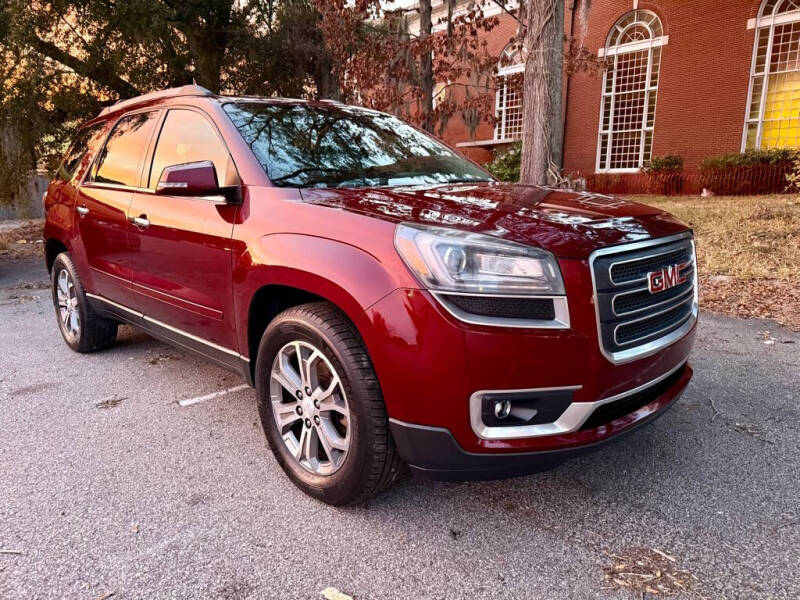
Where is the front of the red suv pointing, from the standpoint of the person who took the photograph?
facing the viewer and to the right of the viewer

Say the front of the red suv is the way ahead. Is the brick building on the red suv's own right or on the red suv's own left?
on the red suv's own left

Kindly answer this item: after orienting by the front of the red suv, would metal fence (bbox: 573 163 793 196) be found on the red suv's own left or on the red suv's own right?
on the red suv's own left
